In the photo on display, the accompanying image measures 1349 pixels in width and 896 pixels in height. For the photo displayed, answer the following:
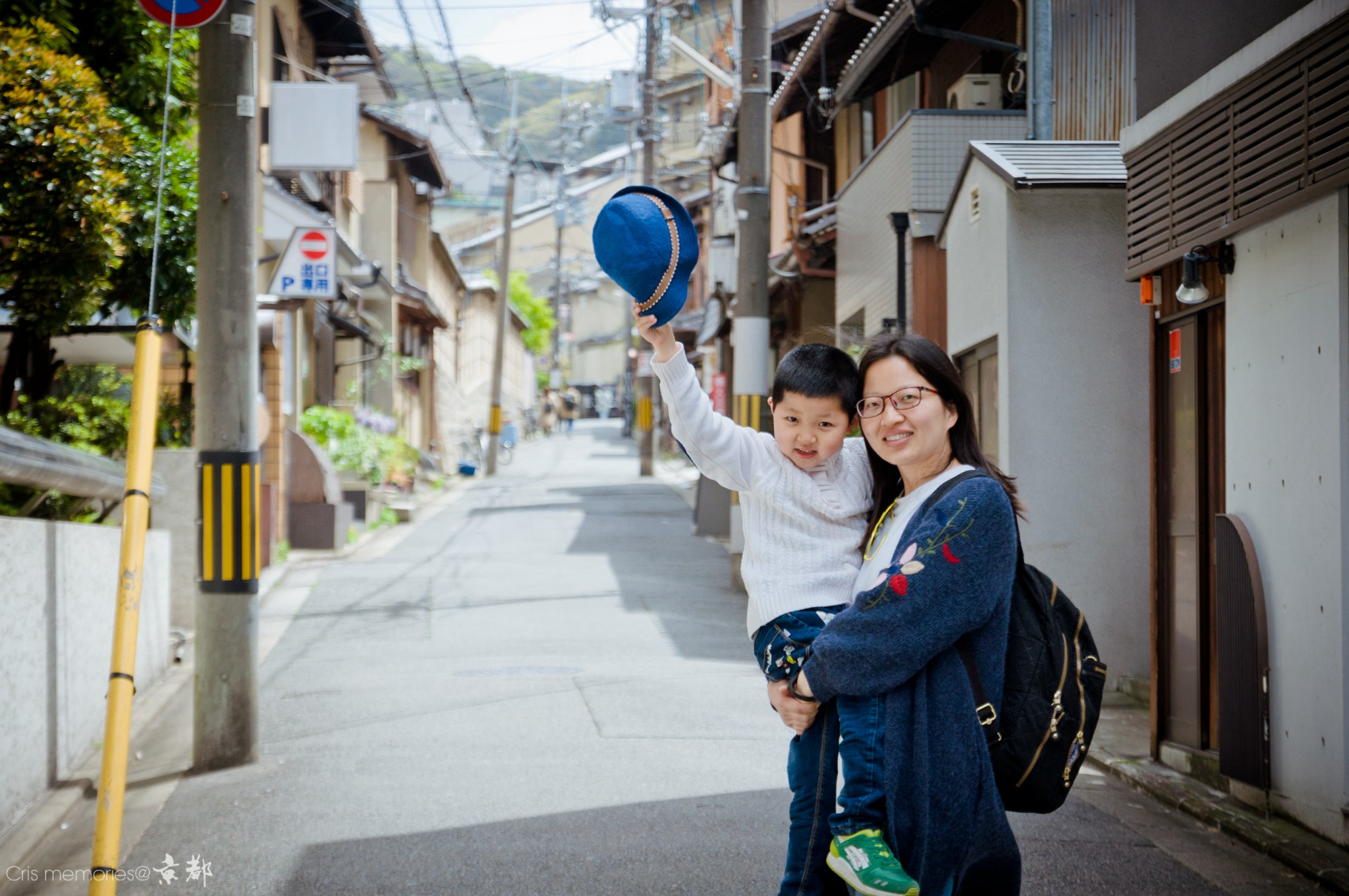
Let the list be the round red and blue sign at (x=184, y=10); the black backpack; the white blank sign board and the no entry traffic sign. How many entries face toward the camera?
3

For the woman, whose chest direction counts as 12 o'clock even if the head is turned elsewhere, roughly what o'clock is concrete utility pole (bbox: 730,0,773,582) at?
The concrete utility pole is roughly at 4 o'clock from the woman.

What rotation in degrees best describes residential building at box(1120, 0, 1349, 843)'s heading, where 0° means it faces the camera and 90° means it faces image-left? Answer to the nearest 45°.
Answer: approximately 45°

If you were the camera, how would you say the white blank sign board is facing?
facing the viewer

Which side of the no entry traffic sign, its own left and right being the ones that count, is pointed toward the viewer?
front

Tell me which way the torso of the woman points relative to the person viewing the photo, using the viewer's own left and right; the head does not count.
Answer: facing the viewer and to the left of the viewer

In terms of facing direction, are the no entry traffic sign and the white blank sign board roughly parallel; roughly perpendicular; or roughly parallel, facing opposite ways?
roughly parallel

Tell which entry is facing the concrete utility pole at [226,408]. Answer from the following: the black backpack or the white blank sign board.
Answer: the white blank sign board

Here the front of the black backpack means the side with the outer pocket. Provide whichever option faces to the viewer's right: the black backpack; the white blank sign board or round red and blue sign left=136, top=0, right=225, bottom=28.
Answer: the black backpack

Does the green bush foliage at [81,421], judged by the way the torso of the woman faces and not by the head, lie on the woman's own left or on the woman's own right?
on the woman's own right

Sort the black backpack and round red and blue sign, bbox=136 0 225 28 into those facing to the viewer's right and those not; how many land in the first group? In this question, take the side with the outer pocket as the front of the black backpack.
1

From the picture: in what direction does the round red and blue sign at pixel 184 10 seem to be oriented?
toward the camera

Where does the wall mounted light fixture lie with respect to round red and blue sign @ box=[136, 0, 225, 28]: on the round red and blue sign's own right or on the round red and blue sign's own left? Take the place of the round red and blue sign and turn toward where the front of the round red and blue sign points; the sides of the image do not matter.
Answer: on the round red and blue sign's own left

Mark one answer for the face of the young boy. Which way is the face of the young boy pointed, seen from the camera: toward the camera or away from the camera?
toward the camera

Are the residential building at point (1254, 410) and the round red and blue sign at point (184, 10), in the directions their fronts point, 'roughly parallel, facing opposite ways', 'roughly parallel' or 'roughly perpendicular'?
roughly perpendicular

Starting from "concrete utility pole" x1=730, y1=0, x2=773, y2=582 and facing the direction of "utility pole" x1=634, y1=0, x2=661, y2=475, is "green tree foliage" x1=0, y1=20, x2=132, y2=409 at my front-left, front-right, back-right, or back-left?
back-left
